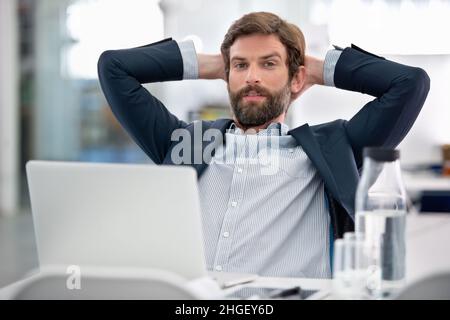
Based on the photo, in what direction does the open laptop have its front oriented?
away from the camera
